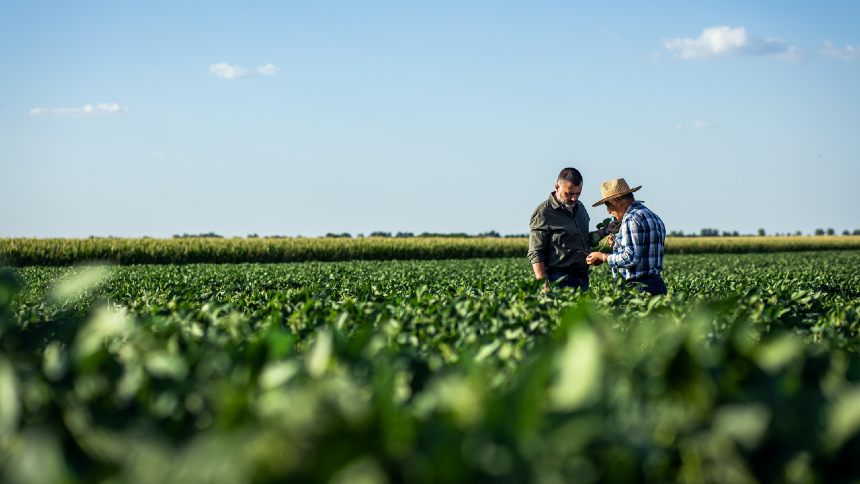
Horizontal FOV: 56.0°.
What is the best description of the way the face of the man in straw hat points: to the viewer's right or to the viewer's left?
to the viewer's left

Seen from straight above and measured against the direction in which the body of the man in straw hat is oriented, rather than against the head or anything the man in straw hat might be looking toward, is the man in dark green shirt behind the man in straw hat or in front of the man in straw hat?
in front

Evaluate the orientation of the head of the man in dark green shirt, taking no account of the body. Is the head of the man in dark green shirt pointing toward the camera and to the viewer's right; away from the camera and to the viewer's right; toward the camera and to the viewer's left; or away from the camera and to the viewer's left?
toward the camera and to the viewer's right

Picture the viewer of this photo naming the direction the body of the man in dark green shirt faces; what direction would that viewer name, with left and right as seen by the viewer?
facing the viewer and to the right of the viewer

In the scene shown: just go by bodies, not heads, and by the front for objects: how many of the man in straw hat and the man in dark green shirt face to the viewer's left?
1

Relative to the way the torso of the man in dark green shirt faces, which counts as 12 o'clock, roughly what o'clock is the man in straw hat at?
The man in straw hat is roughly at 12 o'clock from the man in dark green shirt.

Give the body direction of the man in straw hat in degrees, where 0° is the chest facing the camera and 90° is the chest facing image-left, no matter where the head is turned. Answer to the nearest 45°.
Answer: approximately 90°
